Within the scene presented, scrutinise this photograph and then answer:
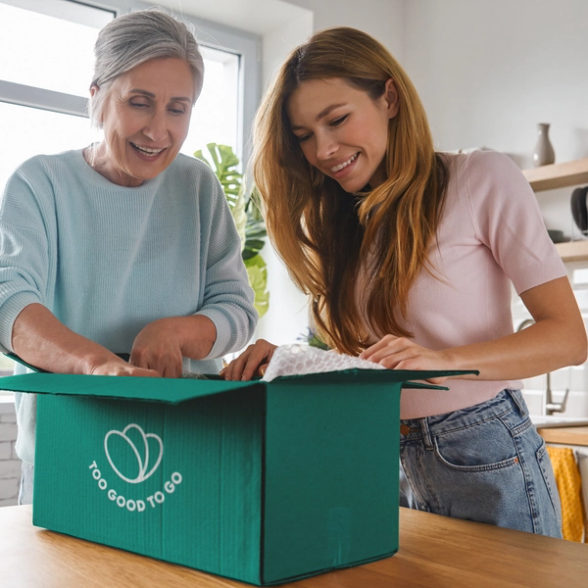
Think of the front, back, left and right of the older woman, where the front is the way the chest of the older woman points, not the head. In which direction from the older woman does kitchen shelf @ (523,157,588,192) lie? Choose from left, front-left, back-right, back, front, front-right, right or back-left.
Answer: back-left

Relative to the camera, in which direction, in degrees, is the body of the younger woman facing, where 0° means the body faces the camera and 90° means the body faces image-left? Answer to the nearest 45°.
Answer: approximately 45°

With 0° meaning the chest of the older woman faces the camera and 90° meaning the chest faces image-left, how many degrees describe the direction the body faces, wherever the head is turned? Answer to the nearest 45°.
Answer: approximately 0°

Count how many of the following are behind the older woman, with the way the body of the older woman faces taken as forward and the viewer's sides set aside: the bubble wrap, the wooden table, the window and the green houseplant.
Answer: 2

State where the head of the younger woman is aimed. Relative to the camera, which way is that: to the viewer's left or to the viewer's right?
to the viewer's left

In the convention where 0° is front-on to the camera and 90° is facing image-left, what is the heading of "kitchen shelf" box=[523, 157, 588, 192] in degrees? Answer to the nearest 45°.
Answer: approximately 45°

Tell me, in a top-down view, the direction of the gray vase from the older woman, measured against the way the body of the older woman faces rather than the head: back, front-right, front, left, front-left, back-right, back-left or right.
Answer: back-left

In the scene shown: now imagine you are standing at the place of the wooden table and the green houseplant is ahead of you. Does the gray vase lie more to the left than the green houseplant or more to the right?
right

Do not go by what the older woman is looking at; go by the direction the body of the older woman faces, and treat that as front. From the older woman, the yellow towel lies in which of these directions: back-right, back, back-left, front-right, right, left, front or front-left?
back-left

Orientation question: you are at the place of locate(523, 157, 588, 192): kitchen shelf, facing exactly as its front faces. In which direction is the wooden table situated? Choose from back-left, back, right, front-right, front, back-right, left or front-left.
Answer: front-left
